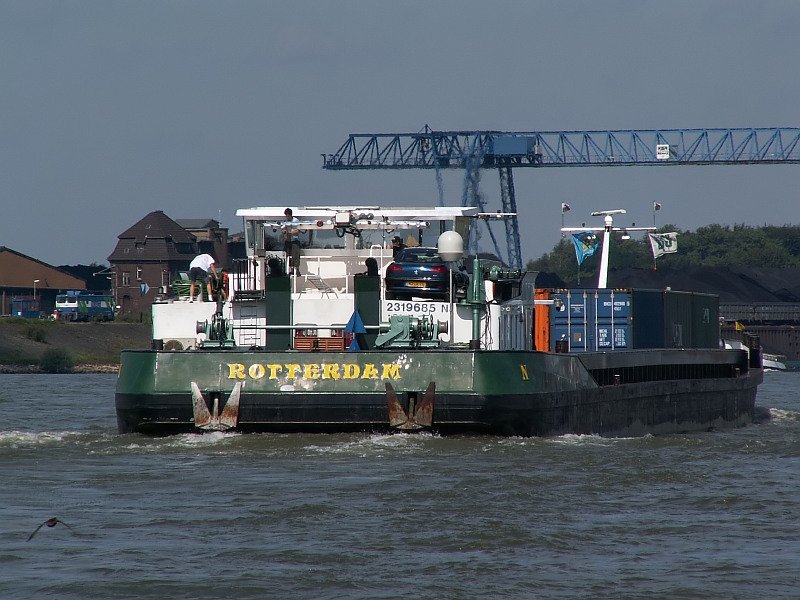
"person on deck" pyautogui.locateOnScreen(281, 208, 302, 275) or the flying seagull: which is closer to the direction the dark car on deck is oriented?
the person on deck

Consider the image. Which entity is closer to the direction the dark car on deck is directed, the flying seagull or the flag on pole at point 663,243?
the flag on pole

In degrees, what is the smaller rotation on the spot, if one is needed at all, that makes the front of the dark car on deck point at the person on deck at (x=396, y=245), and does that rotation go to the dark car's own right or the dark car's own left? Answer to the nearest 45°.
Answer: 0° — it already faces them

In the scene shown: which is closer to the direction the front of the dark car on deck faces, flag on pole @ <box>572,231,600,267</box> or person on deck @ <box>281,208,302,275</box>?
the flag on pole

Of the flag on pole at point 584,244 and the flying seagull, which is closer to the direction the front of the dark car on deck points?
the flag on pole

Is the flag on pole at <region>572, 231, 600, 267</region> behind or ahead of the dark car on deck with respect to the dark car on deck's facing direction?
ahead

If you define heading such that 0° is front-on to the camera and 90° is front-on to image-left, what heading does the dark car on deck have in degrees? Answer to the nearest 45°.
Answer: approximately 180°

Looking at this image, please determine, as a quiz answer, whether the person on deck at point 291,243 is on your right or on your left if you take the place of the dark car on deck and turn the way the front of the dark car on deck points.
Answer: on your left
